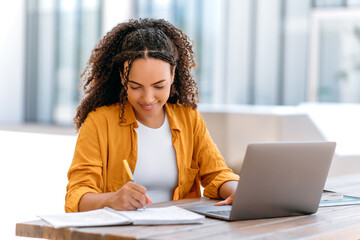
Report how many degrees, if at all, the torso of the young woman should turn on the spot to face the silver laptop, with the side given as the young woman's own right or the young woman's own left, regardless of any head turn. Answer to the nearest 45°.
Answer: approximately 45° to the young woman's own left

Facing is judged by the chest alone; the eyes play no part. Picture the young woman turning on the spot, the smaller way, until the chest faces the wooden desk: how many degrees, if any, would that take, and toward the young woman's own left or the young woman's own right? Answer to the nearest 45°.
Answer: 0° — they already face it

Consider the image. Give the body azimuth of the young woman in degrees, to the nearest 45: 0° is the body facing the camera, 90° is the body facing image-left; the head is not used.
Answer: approximately 0°

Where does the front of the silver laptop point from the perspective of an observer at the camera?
facing away from the viewer and to the left of the viewer

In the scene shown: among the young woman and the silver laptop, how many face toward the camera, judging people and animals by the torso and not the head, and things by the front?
1
